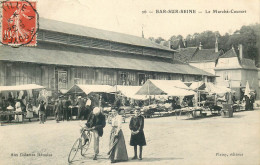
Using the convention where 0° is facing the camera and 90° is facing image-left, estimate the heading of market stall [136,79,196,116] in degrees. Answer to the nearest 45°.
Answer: approximately 0°

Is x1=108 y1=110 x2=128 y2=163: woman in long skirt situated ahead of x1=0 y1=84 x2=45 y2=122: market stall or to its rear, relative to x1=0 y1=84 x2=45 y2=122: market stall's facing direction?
ahead

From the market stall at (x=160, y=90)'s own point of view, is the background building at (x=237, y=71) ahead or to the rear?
to the rear
